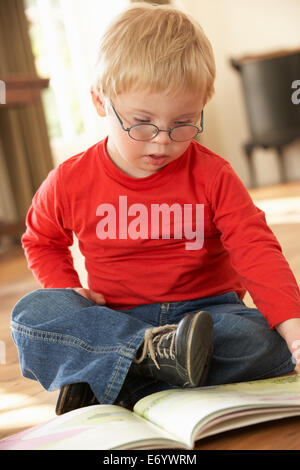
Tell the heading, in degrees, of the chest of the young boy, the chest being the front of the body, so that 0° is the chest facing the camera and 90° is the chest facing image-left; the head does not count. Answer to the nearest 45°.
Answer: approximately 0°
